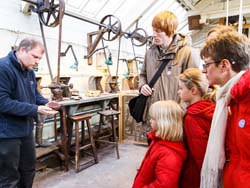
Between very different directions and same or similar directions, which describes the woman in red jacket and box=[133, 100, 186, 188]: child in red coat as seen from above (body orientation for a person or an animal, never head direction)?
same or similar directions

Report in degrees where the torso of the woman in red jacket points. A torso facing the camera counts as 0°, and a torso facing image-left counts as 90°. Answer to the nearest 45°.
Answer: approximately 90°

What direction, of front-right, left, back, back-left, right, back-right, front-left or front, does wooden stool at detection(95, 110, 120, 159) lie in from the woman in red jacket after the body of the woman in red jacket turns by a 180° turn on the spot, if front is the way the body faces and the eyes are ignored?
back-left

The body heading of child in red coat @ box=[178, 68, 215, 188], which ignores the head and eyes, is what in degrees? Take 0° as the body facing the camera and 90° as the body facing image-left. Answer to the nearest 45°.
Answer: approximately 90°

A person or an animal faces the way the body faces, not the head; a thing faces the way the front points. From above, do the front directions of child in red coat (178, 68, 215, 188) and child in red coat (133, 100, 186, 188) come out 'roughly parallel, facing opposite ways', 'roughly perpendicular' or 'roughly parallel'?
roughly parallel

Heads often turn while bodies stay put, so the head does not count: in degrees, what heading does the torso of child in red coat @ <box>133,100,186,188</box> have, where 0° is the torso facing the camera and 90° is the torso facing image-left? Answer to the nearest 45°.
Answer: approximately 90°

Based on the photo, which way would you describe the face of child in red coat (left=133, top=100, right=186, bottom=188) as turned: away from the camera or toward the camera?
away from the camera

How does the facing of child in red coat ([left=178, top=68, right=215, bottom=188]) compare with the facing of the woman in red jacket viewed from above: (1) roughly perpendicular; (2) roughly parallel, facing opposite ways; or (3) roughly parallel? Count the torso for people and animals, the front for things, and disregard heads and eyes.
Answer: roughly parallel

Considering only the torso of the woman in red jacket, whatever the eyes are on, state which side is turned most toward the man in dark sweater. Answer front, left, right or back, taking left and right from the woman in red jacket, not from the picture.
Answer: front

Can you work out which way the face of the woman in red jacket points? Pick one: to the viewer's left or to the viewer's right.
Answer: to the viewer's left
